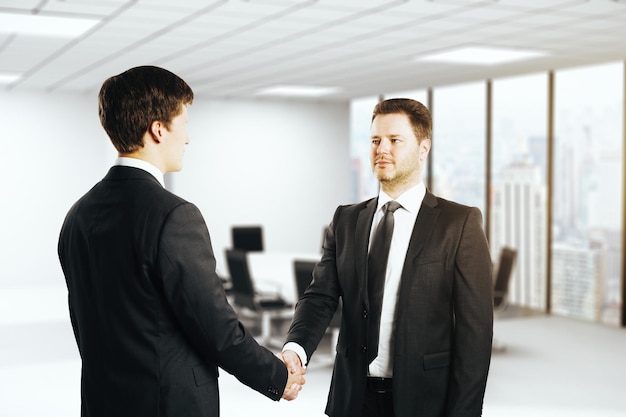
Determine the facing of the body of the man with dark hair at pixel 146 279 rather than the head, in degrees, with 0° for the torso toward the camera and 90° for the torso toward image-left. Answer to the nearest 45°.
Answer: approximately 225°

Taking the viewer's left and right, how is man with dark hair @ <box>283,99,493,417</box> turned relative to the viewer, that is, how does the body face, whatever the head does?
facing the viewer and to the left of the viewer

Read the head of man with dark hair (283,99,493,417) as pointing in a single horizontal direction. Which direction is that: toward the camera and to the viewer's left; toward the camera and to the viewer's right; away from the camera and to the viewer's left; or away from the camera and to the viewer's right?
toward the camera and to the viewer's left

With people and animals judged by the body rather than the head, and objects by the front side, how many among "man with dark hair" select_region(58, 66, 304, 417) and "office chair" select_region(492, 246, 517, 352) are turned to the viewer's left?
1

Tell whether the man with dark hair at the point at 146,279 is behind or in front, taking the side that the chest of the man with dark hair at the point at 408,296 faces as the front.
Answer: in front

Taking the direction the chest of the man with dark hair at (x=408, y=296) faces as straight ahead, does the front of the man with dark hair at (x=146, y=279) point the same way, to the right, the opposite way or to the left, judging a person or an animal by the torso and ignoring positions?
the opposite way

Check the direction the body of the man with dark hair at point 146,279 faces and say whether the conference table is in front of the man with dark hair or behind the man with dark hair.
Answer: in front

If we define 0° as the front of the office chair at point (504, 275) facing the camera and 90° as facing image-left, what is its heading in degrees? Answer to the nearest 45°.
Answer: approximately 90°

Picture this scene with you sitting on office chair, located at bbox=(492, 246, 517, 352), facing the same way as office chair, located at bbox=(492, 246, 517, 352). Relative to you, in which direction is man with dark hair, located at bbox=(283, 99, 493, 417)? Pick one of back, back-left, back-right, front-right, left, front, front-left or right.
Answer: left

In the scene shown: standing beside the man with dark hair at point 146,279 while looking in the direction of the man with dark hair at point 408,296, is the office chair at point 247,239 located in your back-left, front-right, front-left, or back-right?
front-left

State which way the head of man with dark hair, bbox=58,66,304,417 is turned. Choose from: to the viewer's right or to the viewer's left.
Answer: to the viewer's right

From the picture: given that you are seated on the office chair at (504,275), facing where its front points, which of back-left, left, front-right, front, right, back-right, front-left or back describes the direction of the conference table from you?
front

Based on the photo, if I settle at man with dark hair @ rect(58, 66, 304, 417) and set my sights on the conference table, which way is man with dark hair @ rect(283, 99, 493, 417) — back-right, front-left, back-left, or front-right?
front-right
